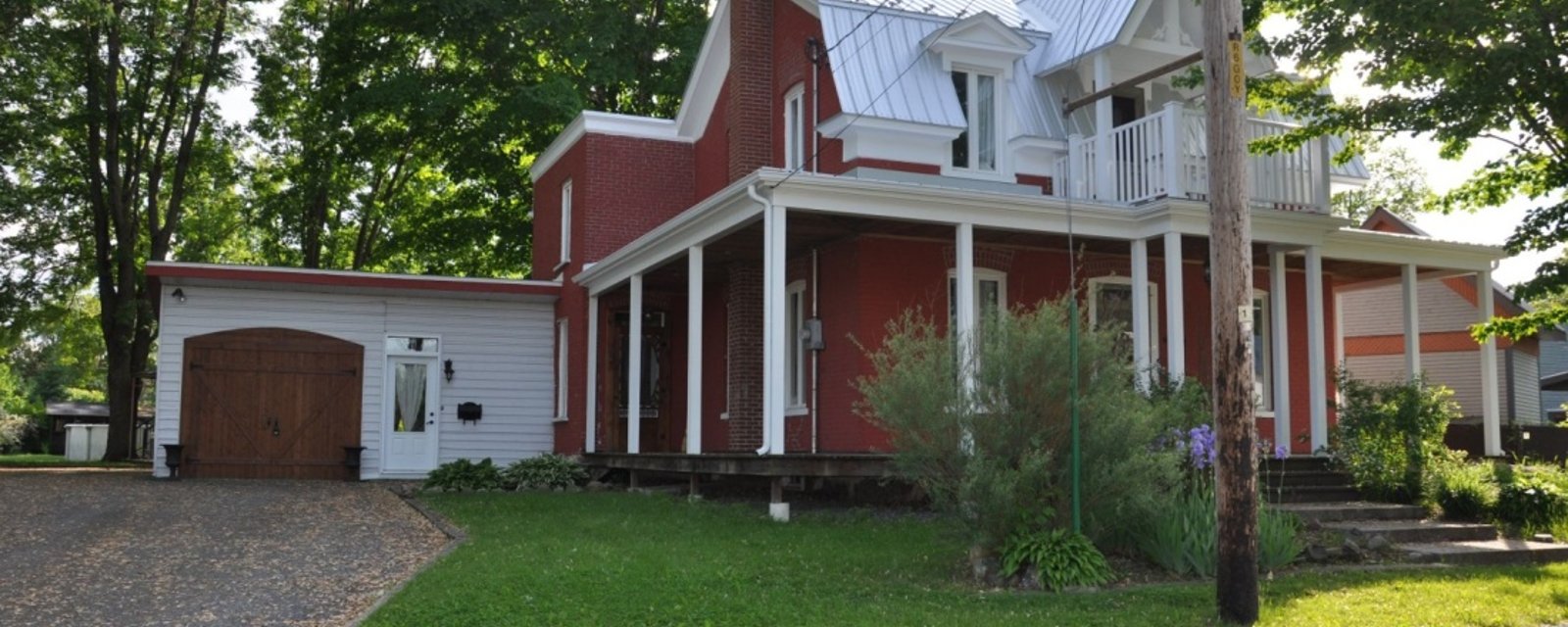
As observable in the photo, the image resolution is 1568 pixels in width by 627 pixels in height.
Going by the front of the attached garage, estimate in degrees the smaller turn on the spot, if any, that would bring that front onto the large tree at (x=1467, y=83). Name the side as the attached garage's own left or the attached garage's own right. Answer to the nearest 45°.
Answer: approximately 45° to the attached garage's own left

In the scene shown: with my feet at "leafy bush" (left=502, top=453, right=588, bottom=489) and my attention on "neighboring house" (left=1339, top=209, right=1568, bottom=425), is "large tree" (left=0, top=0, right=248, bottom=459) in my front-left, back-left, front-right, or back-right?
back-left

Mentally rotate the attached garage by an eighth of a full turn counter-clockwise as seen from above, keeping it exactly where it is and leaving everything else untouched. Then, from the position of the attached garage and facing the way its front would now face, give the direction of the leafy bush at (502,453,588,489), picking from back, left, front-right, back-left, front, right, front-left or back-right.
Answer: front

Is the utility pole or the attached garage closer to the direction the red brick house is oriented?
the utility pole

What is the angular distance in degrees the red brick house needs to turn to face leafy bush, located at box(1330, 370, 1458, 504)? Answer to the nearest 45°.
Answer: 0° — it already faces it

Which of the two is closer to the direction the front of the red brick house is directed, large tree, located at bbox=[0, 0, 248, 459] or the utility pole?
the utility pole

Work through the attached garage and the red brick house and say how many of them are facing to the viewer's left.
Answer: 0

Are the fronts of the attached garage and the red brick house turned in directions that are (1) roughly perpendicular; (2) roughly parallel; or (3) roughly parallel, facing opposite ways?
roughly parallel

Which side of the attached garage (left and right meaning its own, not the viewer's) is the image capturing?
front

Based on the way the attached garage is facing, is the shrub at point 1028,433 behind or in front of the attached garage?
in front

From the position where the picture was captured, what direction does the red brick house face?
facing the viewer and to the right of the viewer

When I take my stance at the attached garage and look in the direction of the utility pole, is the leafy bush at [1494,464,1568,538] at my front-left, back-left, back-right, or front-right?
front-left

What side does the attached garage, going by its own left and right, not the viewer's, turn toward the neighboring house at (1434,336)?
left
